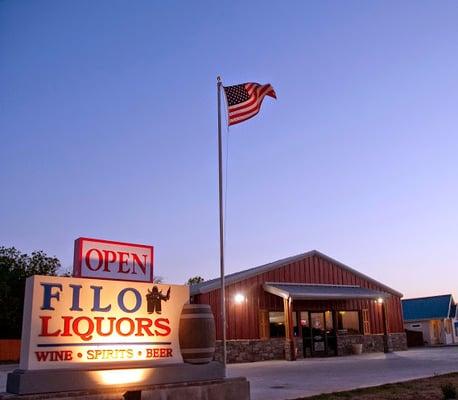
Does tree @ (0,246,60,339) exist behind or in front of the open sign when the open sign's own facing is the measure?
behind

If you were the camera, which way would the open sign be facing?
facing the viewer and to the right of the viewer

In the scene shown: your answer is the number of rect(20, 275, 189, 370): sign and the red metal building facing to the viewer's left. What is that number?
0

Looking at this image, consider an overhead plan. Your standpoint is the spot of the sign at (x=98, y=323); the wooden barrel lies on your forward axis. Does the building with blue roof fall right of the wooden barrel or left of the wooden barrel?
left

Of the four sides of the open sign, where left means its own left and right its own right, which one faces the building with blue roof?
left

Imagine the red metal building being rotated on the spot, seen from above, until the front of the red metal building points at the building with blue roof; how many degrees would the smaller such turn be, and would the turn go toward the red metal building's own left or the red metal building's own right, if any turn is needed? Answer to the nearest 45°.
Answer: approximately 90° to the red metal building's own left

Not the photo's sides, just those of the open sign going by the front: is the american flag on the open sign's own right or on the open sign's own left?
on the open sign's own left

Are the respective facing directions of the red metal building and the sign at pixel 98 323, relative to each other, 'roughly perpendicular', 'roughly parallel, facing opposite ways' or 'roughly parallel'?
roughly parallel

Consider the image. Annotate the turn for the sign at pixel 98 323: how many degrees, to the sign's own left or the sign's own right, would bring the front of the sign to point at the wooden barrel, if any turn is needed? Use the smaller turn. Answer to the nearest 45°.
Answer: approximately 45° to the sign's own left

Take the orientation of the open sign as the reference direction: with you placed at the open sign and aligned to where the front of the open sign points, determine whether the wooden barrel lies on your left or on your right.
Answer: on your left

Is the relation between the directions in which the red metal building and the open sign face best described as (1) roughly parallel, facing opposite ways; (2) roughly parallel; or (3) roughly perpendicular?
roughly parallel

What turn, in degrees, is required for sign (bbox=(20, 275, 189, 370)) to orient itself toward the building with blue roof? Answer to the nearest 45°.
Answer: approximately 90° to its left
